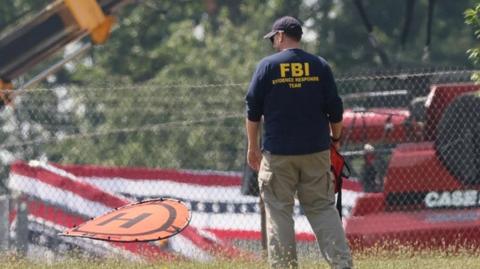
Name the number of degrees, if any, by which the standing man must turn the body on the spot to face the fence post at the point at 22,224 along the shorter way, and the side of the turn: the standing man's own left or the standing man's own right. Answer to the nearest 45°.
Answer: approximately 45° to the standing man's own left

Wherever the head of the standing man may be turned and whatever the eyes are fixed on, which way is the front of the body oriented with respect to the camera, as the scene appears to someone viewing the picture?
away from the camera

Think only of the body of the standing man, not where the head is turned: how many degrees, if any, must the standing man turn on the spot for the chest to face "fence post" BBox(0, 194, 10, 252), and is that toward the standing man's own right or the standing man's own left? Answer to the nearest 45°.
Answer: approximately 45° to the standing man's own left

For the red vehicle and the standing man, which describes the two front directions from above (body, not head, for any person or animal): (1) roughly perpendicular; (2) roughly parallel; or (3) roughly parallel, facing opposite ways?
roughly perpendicular
